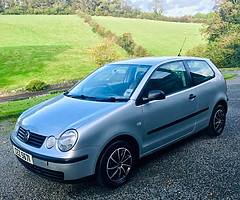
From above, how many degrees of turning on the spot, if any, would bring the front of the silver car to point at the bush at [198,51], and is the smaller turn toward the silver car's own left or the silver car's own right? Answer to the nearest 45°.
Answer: approximately 135° to the silver car's own right

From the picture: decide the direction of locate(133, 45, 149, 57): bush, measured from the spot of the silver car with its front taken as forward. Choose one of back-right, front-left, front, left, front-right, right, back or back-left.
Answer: back-right

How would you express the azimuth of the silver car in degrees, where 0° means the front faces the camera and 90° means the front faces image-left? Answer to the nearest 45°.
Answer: approximately 45°

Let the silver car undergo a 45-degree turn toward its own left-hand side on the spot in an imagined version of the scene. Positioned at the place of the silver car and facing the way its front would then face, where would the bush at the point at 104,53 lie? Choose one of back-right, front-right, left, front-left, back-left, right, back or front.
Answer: back

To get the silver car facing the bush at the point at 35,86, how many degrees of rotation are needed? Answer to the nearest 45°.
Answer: approximately 135° to its right

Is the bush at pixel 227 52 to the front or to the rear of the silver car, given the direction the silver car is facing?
to the rear
